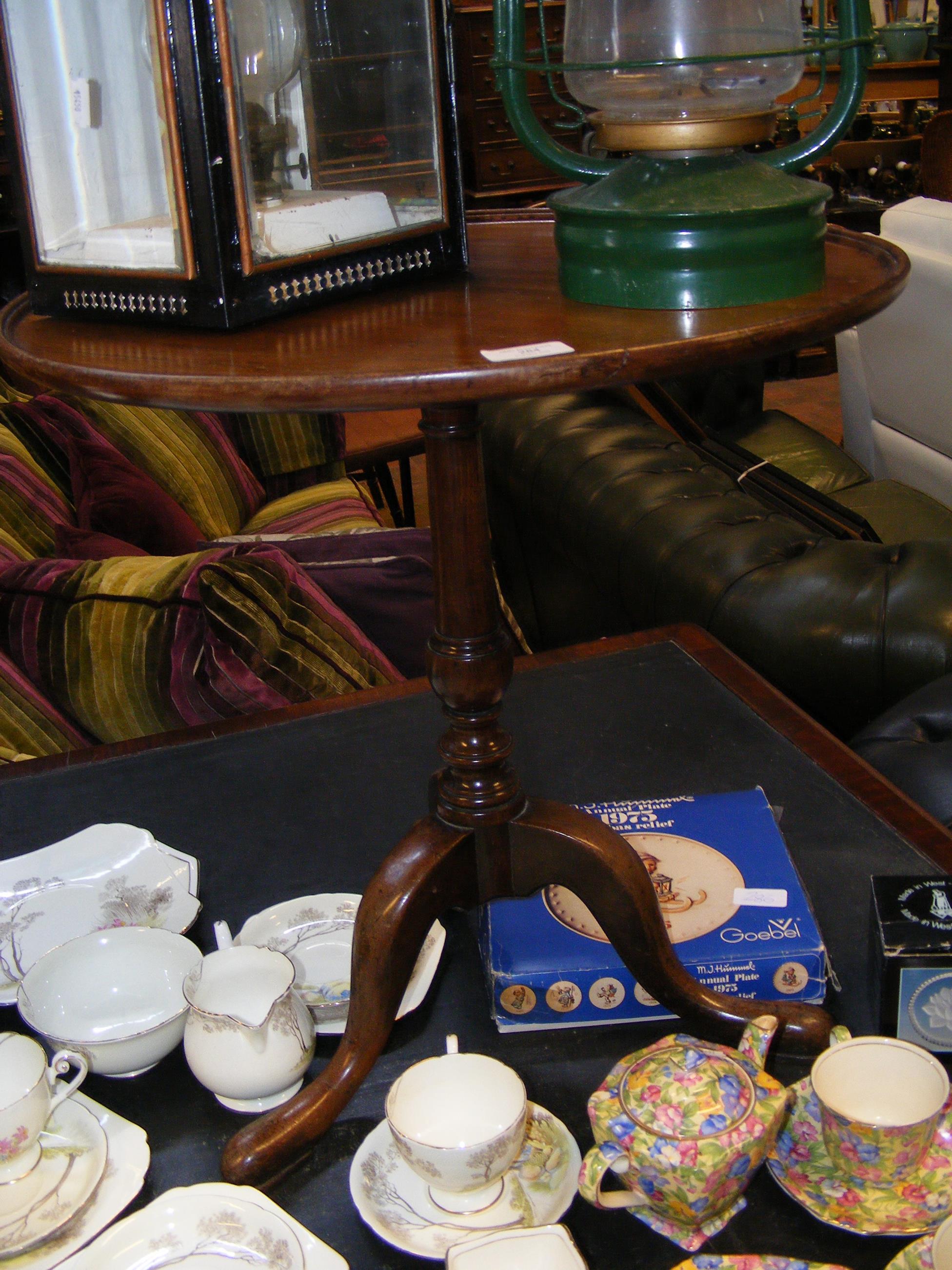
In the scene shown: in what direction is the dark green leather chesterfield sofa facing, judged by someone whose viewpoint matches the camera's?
facing away from the viewer and to the right of the viewer

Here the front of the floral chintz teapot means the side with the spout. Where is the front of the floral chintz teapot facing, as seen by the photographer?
facing away from the viewer and to the right of the viewer

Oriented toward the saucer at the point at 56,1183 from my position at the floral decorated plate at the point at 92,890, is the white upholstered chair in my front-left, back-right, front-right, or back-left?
back-left
